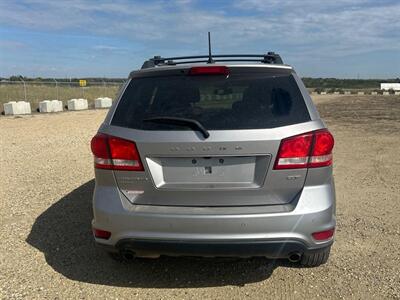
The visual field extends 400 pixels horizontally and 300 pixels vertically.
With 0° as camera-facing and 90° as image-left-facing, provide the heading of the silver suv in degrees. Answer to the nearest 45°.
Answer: approximately 180°

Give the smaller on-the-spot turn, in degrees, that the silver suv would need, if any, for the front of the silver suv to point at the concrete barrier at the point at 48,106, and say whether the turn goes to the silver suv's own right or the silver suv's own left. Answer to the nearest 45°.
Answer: approximately 45° to the silver suv's own left

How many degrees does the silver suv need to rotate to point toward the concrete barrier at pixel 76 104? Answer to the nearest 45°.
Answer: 0° — it already faces it

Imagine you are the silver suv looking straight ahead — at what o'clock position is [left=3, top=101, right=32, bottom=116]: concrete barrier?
The concrete barrier is roughly at 11 o'clock from the silver suv.
